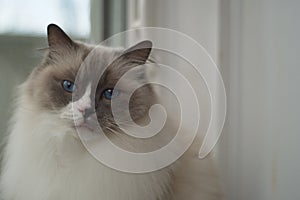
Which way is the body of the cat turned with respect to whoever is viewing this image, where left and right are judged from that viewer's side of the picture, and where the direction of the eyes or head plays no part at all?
facing the viewer and to the left of the viewer
